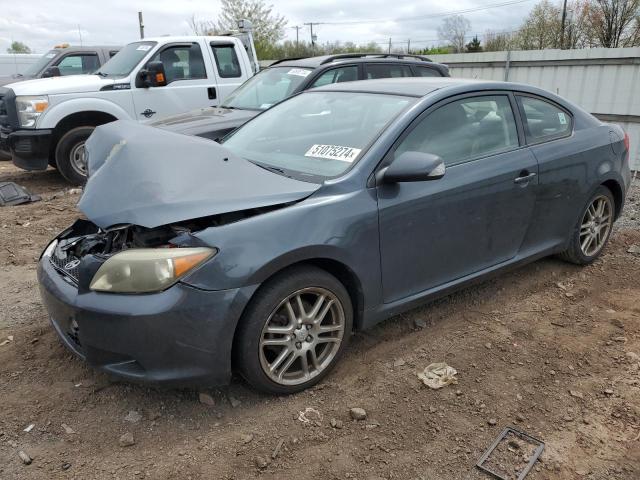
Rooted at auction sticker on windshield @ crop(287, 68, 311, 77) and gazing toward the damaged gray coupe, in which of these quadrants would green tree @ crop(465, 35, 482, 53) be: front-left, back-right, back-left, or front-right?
back-left

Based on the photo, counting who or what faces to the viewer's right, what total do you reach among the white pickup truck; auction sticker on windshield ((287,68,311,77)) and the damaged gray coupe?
0

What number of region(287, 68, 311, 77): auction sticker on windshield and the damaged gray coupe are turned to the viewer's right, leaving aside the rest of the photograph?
0

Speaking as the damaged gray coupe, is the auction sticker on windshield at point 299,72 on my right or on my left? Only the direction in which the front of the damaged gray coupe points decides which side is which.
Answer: on my right

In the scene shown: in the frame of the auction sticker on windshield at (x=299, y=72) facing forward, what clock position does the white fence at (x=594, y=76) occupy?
The white fence is roughly at 7 o'clock from the auction sticker on windshield.

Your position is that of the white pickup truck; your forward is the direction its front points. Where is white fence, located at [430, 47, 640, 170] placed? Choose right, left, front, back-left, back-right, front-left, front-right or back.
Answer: back-left

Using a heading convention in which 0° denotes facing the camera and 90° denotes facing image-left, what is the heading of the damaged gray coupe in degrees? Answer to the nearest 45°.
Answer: approximately 45°

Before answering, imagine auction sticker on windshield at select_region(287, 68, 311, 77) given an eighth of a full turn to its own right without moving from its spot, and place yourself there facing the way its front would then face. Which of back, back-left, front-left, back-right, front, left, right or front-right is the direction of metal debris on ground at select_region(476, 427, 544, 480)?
left

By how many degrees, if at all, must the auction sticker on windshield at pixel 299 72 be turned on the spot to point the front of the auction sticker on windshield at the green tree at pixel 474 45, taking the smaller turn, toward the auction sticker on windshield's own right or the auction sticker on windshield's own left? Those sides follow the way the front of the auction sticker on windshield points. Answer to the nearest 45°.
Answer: approximately 135° to the auction sticker on windshield's own right

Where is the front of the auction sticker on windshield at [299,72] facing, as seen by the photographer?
facing the viewer and to the left of the viewer

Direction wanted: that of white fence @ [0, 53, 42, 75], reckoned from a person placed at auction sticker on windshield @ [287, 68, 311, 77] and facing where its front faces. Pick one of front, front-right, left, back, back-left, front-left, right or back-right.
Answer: right

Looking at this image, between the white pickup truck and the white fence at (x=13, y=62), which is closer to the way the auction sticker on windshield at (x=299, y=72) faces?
the white pickup truck
